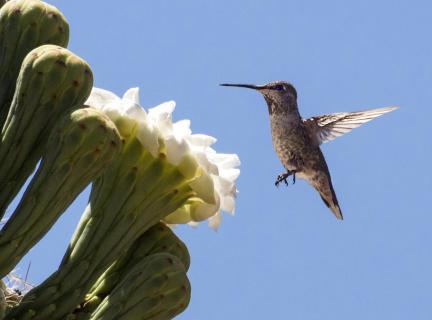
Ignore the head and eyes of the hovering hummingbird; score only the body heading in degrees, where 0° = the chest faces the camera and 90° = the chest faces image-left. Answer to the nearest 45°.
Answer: approximately 90°
